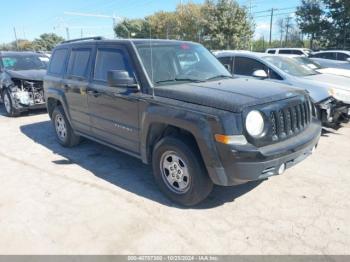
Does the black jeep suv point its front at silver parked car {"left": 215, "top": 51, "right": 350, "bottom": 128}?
no

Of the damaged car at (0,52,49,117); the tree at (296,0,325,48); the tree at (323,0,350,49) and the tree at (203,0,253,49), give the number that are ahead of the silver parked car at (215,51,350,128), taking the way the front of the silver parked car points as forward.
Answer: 0

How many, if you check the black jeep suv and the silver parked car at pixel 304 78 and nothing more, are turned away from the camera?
0

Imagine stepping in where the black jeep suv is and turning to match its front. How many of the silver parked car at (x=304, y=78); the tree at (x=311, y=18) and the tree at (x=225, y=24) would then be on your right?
0

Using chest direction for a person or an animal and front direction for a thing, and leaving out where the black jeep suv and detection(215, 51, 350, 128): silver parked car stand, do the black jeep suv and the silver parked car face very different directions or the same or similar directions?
same or similar directions

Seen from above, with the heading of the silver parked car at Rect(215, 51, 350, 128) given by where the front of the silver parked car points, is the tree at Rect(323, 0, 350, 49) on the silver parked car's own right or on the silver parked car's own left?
on the silver parked car's own left

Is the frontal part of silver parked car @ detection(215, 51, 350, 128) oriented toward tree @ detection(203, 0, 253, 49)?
no

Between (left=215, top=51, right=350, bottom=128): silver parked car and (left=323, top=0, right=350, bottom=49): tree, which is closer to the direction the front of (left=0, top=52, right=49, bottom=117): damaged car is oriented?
the silver parked car

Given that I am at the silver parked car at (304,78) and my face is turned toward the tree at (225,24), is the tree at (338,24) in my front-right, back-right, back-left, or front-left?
front-right

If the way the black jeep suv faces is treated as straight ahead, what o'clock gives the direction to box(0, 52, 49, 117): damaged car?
The damaged car is roughly at 6 o'clock from the black jeep suv.

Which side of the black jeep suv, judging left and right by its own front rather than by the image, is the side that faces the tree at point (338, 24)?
left

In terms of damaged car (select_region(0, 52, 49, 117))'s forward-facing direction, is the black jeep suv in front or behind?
in front

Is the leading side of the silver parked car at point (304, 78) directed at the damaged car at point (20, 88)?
no

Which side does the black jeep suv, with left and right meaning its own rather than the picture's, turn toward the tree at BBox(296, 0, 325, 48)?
left

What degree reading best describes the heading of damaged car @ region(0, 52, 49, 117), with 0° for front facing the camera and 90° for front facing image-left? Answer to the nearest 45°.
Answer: approximately 315°

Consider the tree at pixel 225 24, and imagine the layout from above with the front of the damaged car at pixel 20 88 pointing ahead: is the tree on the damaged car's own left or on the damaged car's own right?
on the damaged car's own left
